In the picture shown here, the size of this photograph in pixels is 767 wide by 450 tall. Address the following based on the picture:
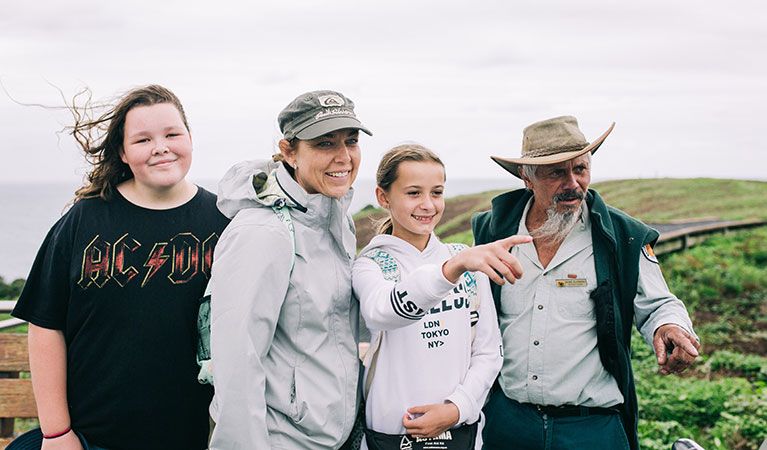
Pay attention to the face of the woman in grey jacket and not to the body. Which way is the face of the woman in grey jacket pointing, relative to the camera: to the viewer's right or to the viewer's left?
to the viewer's right

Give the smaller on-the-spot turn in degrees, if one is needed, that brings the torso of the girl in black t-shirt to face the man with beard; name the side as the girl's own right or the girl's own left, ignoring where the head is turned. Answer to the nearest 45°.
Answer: approximately 90° to the girl's own left

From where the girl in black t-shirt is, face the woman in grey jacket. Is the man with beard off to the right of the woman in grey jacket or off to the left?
left

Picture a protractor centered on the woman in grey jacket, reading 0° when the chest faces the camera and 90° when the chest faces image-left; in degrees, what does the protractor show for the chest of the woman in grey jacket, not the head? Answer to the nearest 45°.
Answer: approximately 315°

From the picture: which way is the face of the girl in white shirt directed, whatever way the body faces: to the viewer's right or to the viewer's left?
to the viewer's right

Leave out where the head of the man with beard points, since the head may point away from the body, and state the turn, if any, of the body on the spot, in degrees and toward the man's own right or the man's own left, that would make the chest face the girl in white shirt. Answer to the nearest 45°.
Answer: approximately 45° to the man's own right

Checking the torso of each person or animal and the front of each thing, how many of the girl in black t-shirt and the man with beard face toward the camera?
2

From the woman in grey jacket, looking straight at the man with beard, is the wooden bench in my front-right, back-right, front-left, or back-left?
back-left

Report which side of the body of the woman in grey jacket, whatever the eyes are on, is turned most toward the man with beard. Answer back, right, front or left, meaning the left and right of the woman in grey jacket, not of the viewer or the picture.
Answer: left

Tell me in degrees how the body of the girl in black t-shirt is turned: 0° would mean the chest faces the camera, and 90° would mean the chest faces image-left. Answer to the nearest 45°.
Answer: approximately 0°

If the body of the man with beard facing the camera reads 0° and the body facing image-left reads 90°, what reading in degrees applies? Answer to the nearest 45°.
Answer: approximately 0°

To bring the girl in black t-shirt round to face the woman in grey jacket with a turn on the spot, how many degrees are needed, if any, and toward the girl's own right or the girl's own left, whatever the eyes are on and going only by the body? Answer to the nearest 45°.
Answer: approximately 45° to the girl's own left
